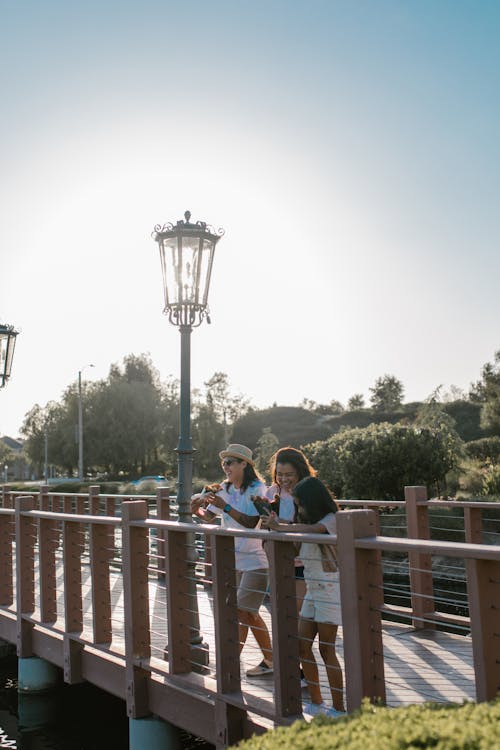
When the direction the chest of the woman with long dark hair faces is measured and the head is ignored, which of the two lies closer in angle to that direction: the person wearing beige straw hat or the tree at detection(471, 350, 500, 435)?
the person wearing beige straw hat

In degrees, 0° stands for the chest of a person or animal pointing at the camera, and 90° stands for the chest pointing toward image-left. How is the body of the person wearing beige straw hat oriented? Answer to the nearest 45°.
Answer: approximately 45°

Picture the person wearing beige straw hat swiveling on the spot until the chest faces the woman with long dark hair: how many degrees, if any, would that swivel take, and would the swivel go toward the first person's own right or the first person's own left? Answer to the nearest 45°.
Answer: approximately 90° to the first person's own left

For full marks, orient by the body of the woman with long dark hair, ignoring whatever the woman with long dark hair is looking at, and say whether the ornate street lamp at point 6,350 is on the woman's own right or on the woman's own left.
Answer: on the woman's own right

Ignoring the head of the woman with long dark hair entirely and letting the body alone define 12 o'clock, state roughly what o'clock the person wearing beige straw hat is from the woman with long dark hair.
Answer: The person wearing beige straw hat is roughly at 2 o'clock from the woman with long dark hair.

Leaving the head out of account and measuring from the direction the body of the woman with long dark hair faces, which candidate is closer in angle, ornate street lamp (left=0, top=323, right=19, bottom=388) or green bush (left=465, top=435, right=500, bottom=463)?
the ornate street lamp

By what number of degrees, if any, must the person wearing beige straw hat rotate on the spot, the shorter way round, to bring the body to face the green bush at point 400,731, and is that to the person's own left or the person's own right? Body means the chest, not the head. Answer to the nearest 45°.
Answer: approximately 45° to the person's own left

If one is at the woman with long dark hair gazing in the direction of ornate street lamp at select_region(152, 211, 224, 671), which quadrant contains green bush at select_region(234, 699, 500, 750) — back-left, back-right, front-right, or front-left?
back-left

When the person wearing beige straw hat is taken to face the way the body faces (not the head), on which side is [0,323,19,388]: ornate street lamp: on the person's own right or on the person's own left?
on the person's own right
